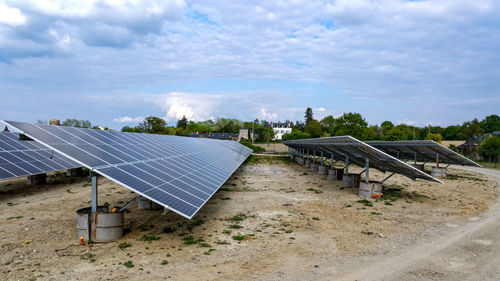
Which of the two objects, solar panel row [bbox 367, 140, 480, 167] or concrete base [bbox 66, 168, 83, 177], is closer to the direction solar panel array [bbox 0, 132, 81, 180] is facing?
the solar panel row

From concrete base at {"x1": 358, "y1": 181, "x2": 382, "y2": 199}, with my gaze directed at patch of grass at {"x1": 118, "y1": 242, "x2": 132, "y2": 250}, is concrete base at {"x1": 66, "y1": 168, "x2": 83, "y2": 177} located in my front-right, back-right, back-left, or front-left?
front-right

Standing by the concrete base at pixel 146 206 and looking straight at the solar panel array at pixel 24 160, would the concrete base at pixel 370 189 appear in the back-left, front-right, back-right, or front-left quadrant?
back-right

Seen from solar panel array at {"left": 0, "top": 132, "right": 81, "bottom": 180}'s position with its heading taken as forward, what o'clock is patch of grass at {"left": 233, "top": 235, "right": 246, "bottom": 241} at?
The patch of grass is roughly at 1 o'clock from the solar panel array.

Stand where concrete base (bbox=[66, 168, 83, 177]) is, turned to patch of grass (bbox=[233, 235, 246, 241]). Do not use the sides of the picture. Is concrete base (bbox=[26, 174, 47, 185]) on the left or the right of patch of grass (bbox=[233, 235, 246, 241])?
right

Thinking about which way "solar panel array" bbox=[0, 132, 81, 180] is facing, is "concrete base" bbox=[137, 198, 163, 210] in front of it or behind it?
in front

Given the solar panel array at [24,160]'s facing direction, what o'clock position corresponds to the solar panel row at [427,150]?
The solar panel row is roughly at 11 o'clock from the solar panel array.

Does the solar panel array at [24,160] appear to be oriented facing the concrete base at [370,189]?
yes

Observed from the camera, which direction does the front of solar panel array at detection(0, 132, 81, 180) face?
facing the viewer and to the right of the viewer

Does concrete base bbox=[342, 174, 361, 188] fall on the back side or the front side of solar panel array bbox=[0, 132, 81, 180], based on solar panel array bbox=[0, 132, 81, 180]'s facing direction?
on the front side

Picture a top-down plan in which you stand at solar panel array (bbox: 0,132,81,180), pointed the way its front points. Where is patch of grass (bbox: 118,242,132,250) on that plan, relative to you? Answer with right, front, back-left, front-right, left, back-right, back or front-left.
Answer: front-right
